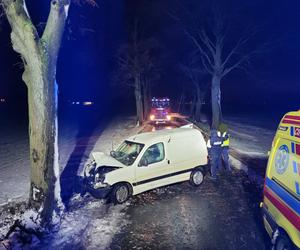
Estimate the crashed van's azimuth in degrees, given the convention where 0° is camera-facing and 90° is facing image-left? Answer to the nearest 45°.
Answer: approximately 45°

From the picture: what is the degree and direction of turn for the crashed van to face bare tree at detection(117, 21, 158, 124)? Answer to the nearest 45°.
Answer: approximately 135° to its right

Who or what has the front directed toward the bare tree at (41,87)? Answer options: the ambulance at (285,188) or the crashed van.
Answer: the crashed van

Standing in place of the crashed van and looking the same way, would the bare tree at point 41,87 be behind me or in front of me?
in front

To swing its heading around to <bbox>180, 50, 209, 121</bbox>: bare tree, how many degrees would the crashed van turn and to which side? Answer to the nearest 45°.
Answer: approximately 135° to its right

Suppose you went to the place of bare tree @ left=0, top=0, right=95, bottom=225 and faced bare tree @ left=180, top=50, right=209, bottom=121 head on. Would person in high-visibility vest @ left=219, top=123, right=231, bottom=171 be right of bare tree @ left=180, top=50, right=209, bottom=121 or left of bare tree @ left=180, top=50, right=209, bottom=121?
right
